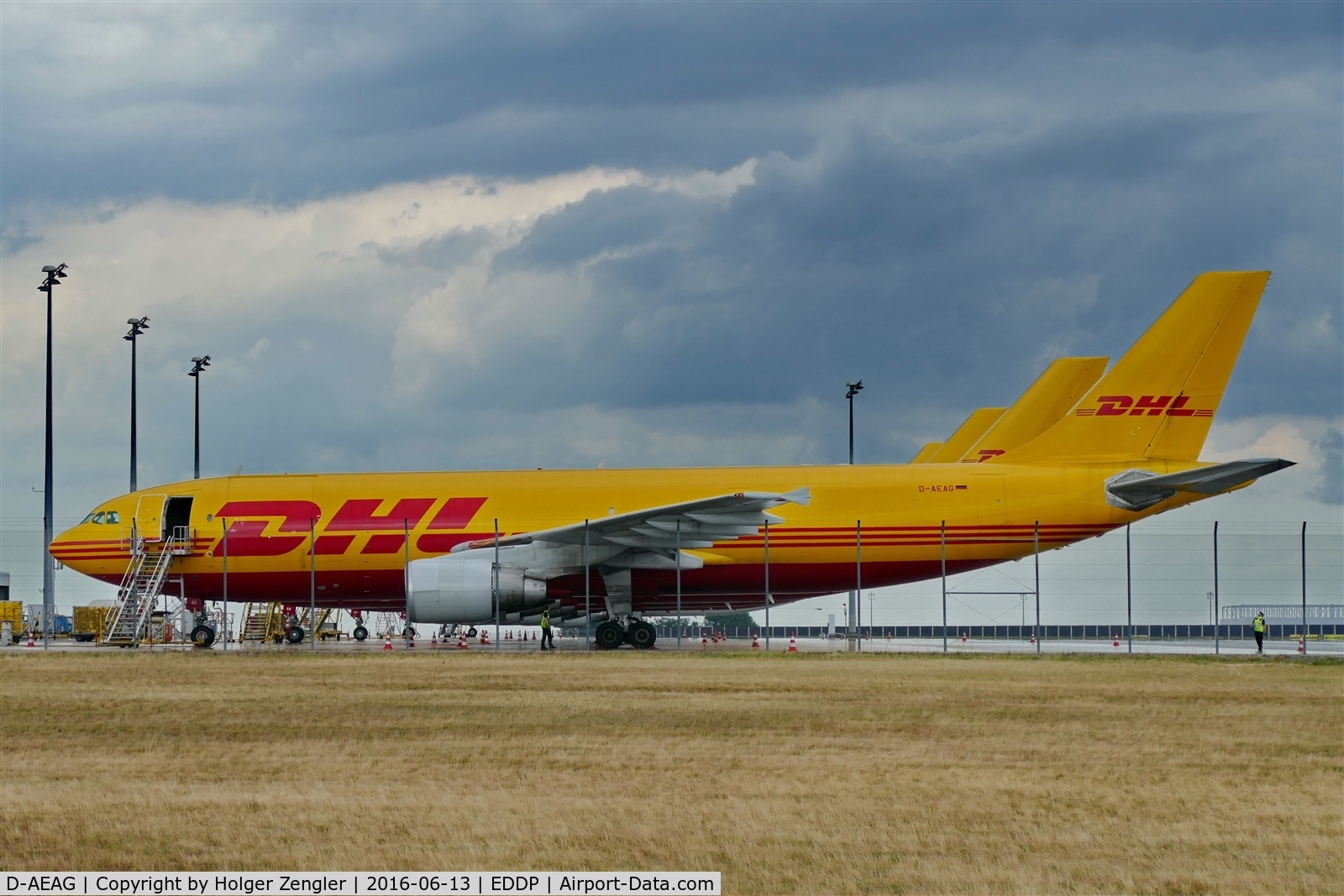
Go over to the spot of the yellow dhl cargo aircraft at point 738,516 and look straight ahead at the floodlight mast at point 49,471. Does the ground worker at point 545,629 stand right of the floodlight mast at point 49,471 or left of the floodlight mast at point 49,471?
left

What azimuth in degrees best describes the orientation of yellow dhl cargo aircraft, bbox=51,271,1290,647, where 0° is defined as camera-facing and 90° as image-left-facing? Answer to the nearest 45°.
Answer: approximately 90°

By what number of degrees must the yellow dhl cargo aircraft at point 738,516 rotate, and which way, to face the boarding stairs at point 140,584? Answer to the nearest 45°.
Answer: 0° — it already faces it

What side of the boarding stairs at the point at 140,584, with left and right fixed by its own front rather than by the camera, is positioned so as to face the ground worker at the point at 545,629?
left

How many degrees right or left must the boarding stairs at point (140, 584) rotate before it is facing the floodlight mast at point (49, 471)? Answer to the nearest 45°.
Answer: approximately 135° to its right

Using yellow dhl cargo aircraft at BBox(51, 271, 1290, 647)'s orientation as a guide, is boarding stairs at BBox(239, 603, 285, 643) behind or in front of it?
in front

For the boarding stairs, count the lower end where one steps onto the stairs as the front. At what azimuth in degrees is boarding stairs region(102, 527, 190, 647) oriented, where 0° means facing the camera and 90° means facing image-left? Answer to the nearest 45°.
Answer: approximately 45°

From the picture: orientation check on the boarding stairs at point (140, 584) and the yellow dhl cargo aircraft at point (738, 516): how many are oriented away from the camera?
0
